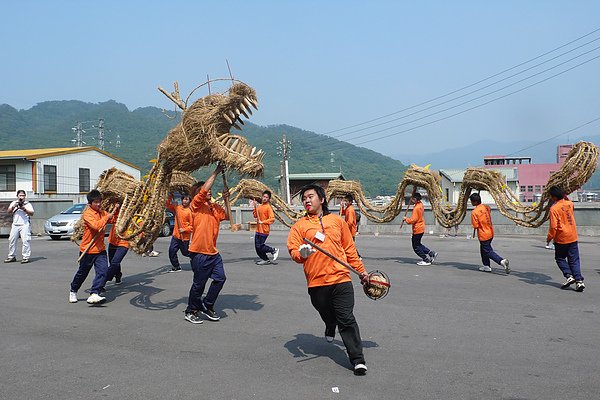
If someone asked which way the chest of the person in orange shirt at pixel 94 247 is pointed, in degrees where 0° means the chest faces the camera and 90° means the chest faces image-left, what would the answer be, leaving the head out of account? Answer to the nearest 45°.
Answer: approximately 315°

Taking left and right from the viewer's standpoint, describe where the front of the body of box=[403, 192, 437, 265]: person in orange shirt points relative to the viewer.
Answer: facing to the left of the viewer

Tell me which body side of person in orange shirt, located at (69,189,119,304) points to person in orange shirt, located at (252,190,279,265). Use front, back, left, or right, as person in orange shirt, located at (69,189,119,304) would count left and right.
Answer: left

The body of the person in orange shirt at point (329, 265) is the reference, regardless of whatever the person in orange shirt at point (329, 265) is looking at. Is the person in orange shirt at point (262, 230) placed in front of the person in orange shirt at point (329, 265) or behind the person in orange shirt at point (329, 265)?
behind

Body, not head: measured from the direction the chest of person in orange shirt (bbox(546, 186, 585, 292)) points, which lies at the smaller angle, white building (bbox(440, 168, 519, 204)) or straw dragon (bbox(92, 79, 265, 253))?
the white building

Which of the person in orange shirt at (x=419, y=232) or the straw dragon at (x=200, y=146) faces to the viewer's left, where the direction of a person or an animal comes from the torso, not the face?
the person in orange shirt
